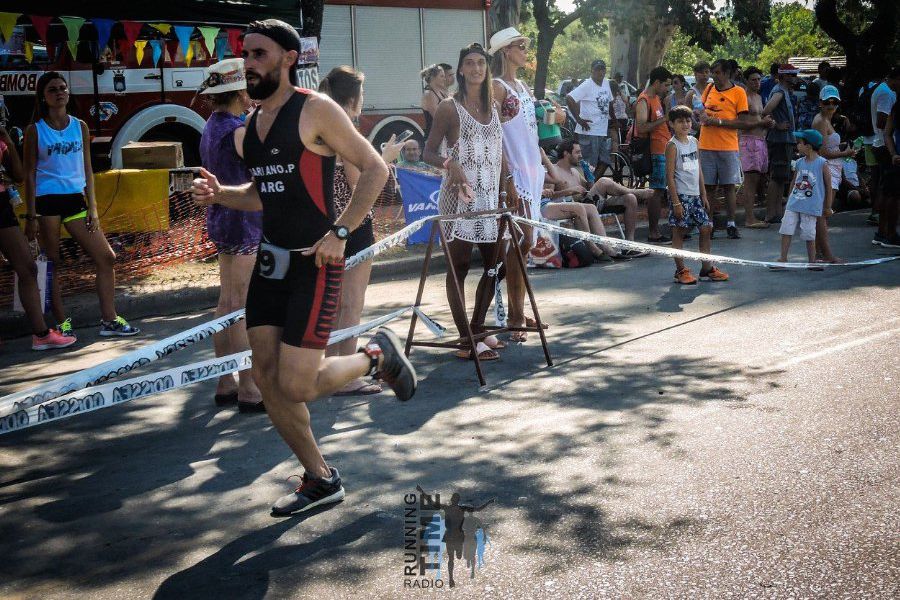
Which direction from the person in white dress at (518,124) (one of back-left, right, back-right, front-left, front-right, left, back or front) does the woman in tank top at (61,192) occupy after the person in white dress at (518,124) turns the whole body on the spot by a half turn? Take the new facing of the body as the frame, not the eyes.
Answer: front-left

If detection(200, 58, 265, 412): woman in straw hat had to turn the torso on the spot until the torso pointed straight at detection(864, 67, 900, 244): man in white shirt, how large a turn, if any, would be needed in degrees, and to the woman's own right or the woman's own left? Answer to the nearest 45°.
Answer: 0° — they already face them

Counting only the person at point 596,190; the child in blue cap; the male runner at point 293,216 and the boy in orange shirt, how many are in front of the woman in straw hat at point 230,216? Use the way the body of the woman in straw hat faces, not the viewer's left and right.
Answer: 3

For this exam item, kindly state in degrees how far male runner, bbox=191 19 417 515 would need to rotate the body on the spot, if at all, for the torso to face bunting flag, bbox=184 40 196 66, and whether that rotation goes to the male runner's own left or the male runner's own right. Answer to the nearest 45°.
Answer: approximately 135° to the male runner's own right

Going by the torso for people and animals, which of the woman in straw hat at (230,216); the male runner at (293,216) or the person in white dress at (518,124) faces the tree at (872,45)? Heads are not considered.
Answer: the woman in straw hat

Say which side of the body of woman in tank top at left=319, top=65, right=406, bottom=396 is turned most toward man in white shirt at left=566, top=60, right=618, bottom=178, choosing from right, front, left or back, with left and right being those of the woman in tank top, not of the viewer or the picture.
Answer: left

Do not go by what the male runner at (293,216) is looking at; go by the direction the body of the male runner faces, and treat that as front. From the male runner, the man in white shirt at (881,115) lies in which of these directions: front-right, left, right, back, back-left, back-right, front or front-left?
back

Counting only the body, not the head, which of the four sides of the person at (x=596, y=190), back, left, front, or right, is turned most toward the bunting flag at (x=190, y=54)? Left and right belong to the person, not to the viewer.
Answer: back

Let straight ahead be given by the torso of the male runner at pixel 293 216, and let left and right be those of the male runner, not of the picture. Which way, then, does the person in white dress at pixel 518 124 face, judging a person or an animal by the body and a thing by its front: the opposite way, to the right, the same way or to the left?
to the left

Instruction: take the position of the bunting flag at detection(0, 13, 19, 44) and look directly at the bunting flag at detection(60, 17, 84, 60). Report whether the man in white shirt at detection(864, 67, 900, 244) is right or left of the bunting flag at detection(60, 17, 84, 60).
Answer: right

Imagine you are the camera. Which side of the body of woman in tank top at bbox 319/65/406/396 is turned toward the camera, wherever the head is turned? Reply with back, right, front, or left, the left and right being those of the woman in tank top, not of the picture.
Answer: right

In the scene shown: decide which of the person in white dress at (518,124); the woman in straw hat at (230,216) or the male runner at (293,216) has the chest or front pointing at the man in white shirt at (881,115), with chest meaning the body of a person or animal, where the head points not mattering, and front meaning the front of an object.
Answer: the woman in straw hat

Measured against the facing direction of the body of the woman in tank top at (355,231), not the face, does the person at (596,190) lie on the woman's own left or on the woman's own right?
on the woman's own left

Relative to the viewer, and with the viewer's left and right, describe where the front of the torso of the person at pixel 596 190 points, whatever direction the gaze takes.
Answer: facing to the right of the viewer

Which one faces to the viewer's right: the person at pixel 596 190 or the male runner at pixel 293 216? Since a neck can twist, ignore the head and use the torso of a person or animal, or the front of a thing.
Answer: the person

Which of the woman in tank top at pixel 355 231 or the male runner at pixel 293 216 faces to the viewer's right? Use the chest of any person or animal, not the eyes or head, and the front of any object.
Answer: the woman in tank top
